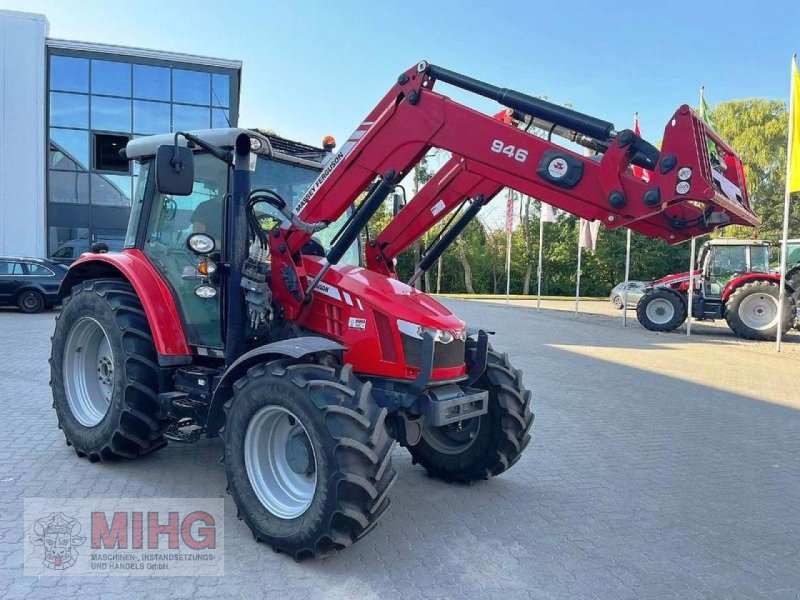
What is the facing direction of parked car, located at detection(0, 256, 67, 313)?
to the viewer's left

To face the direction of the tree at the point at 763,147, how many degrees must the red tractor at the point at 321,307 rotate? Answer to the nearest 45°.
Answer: approximately 90° to its left

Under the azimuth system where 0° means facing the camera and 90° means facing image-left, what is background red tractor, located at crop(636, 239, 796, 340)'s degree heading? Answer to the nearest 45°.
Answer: approximately 90°

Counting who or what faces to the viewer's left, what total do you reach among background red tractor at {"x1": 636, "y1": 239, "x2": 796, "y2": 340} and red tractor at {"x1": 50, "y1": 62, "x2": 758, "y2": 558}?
1

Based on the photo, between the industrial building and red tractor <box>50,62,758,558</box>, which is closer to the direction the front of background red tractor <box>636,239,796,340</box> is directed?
the industrial building

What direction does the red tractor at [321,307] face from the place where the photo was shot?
facing the viewer and to the right of the viewer

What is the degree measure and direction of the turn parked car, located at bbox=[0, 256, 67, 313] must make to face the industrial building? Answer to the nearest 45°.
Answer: approximately 90° to its right

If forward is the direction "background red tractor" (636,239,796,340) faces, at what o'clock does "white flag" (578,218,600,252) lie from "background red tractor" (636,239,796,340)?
The white flag is roughly at 1 o'clock from the background red tractor.

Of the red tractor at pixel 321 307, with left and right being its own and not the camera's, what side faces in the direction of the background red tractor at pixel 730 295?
left

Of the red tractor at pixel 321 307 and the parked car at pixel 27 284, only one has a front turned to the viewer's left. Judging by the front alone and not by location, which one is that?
the parked car

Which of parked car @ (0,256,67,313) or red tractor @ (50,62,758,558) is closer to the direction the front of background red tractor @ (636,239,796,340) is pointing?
the parked car

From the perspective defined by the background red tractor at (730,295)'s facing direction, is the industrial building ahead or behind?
ahead
